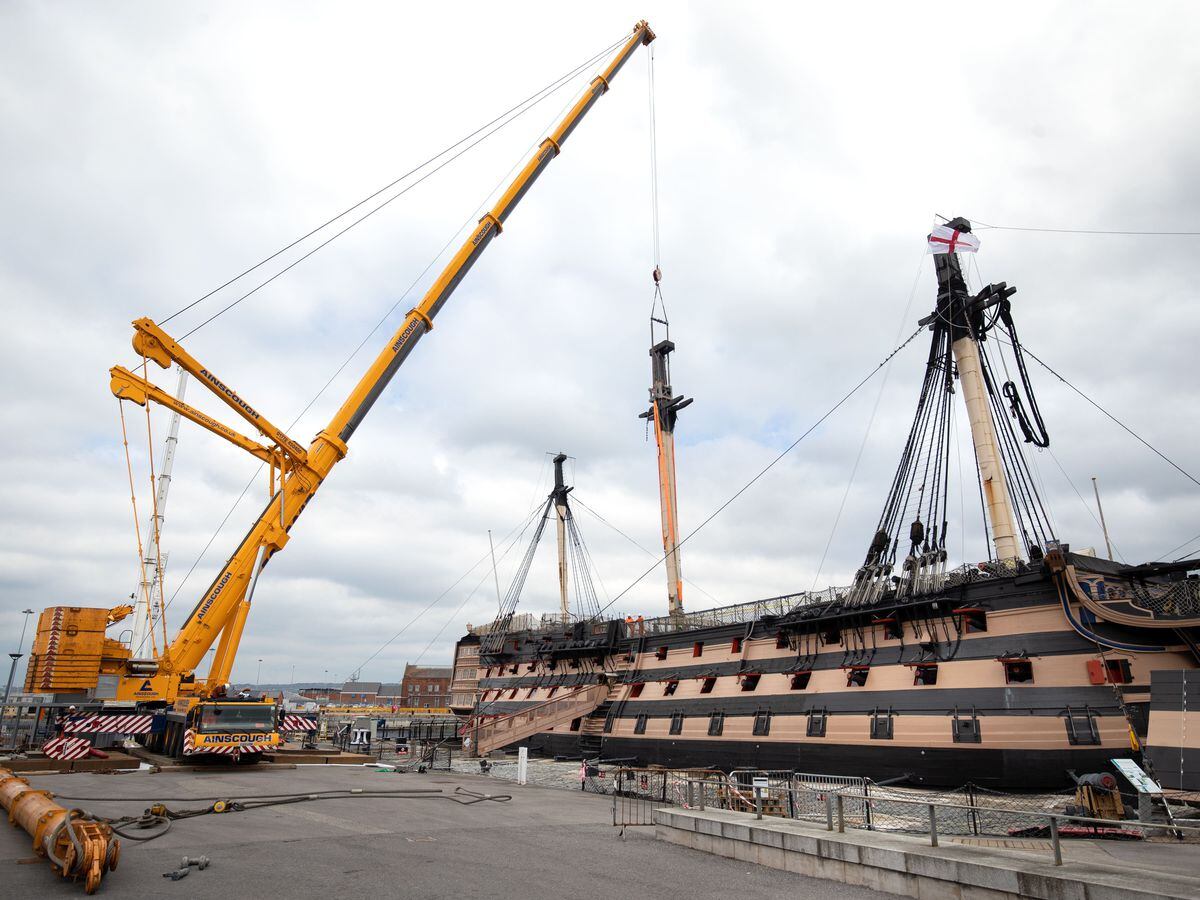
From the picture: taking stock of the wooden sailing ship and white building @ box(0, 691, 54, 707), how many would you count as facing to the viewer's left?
0

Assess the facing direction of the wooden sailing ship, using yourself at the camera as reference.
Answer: facing the viewer and to the right of the viewer

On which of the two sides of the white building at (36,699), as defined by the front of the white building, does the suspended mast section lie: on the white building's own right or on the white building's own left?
on the white building's own left

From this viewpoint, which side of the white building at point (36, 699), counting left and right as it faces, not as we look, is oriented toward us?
front

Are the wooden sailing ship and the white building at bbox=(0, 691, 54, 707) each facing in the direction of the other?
no

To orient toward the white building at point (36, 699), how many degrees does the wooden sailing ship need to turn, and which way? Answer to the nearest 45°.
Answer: approximately 135° to its right

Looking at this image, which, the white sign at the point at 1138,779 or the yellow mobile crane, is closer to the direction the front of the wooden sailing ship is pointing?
the white sign

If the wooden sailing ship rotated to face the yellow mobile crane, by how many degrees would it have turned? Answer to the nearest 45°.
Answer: approximately 135° to its right

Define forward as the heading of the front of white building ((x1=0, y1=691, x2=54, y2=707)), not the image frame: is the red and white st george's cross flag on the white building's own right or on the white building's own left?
on the white building's own left
